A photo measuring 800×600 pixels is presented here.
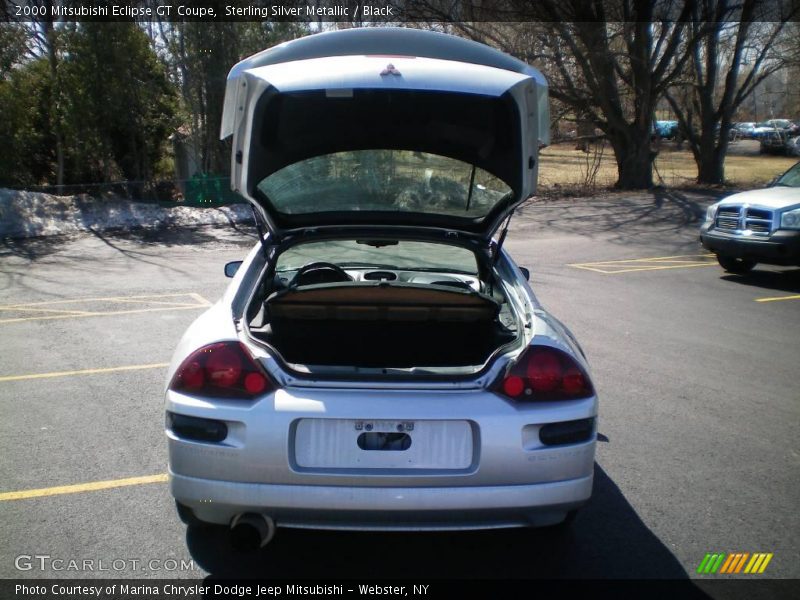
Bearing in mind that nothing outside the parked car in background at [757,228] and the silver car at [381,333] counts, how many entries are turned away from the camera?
1

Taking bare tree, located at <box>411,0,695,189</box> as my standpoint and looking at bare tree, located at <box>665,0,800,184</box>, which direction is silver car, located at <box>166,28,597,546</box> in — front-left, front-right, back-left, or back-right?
back-right

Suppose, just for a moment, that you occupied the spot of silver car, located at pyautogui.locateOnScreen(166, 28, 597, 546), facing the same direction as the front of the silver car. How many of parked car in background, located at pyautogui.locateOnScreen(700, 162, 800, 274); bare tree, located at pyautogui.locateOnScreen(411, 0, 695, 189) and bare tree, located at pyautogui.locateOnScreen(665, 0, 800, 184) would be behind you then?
0

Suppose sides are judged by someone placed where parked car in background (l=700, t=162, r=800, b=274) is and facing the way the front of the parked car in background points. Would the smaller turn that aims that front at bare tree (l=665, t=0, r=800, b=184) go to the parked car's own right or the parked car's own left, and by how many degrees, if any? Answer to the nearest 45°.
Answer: approximately 135° to the parked car's own right

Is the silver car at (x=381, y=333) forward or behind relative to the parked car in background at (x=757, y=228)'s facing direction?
forward

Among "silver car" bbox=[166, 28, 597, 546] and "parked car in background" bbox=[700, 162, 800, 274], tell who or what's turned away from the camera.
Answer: the silver car

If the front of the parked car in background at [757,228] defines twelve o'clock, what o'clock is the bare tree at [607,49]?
The bare tree is roughly at 4 o'clock from the parked car in background.

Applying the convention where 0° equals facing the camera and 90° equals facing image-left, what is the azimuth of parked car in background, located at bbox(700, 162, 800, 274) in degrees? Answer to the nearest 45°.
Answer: approximately 45°

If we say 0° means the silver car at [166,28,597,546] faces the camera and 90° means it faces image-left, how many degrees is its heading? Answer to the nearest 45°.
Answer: approximately 180°

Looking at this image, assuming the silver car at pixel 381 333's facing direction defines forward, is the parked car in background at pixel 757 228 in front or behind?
in front
